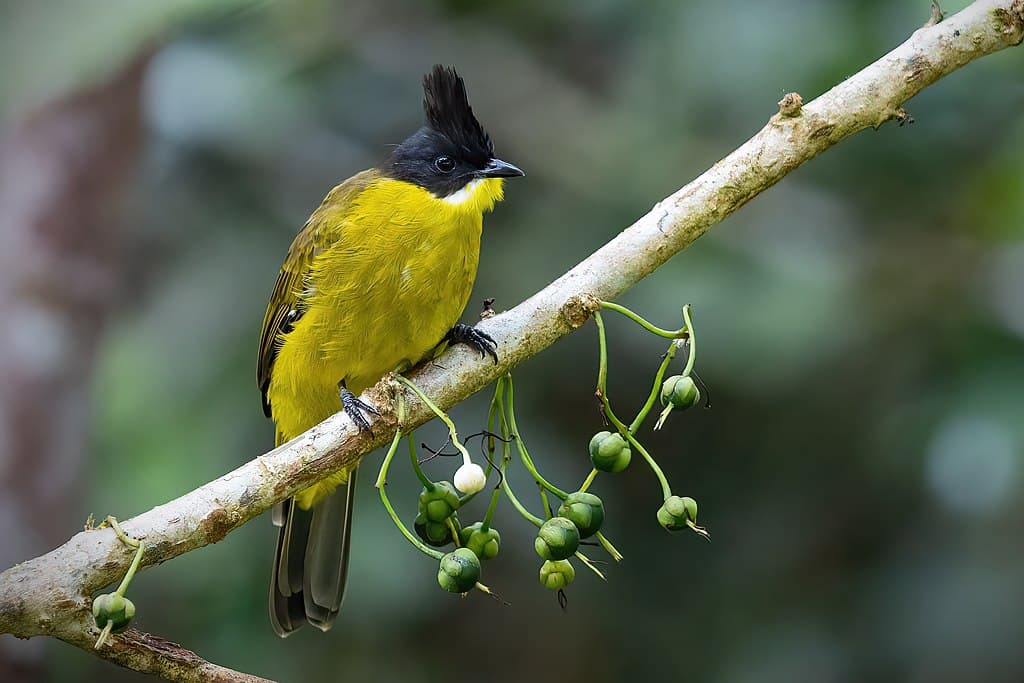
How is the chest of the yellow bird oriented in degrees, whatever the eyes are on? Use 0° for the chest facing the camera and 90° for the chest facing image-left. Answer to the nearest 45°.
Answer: approximately 315°
